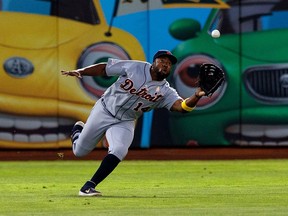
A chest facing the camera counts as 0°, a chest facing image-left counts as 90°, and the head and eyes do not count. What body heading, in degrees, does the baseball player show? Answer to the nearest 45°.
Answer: approximately 315°
